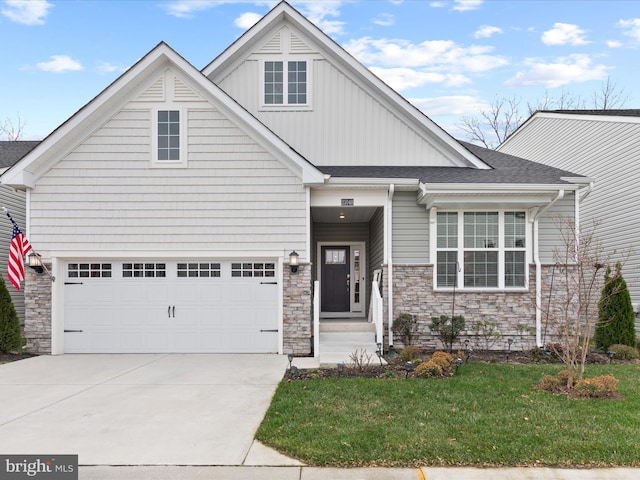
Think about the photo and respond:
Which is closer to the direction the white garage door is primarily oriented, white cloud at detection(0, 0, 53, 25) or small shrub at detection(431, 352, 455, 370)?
the small shrub

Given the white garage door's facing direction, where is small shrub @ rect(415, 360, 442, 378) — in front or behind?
in front

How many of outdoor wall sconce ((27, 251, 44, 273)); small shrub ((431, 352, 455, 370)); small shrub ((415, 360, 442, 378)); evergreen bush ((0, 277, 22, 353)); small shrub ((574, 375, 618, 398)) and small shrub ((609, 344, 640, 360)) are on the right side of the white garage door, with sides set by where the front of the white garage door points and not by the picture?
2

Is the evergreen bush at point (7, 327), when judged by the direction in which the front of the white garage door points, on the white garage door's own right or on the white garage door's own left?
on the white garage door's own right

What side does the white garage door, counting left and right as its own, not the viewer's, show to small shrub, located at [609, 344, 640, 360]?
left

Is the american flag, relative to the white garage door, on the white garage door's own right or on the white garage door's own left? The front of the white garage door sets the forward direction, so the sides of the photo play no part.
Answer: on the white garage door's own right

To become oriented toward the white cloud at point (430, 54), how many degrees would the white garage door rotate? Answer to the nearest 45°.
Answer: approximately 135° to its left

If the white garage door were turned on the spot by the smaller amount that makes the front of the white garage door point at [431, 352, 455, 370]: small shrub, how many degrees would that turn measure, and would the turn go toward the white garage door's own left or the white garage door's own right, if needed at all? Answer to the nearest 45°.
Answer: approximately 45° to the white garage door's own left

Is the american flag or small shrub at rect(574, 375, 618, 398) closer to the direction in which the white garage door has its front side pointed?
the small shrub

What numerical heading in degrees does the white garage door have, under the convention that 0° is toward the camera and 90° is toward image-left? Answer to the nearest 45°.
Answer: approximately 0°

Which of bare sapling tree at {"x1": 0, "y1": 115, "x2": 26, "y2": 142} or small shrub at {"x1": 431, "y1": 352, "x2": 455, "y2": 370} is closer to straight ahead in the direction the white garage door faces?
the small shrub
